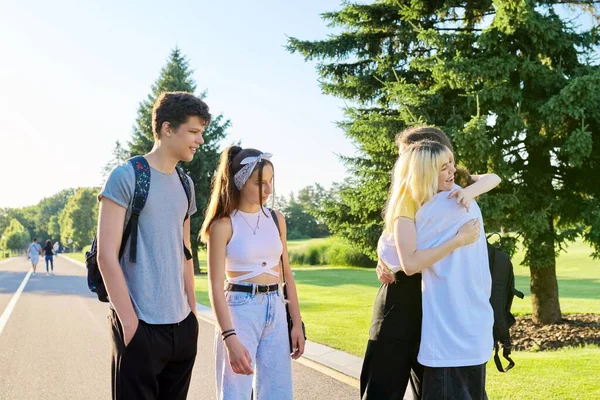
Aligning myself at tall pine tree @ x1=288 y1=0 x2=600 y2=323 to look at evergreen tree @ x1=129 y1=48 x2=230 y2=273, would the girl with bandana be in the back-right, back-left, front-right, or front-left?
back-left

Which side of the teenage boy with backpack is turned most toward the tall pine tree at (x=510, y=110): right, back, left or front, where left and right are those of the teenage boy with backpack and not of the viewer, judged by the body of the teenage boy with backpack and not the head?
left

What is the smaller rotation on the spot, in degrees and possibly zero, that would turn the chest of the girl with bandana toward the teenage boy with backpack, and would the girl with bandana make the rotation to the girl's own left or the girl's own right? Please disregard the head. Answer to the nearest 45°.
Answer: approximately 90° to the girl's own right

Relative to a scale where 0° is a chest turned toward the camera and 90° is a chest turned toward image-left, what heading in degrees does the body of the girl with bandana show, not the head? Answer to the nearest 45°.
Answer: approximately 315°

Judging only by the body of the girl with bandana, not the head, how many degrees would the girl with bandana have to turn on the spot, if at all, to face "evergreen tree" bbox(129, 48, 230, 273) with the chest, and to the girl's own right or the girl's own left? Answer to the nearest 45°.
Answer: approximately 135° to the girl's own left

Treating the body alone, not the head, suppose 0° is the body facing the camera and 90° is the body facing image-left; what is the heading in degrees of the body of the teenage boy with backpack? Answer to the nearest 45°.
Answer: approximately 315°

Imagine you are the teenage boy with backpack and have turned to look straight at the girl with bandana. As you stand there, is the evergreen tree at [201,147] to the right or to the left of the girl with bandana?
left

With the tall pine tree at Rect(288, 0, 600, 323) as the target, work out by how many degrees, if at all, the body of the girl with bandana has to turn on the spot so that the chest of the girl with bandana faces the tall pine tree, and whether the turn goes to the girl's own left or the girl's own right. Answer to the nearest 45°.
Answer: approximately 90° to the girl's own left

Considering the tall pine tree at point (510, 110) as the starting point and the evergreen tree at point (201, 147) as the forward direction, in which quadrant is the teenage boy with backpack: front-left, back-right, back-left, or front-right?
back-left

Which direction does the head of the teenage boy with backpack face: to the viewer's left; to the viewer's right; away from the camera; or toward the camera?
to the viewer's right

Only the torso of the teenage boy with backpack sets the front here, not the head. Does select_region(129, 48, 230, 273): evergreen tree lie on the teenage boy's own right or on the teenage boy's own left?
on the teenage boy's own left

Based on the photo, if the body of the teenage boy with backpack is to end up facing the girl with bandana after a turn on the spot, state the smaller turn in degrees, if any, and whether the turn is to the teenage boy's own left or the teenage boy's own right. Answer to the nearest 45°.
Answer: approximately 90° to the teenage boy's own left
